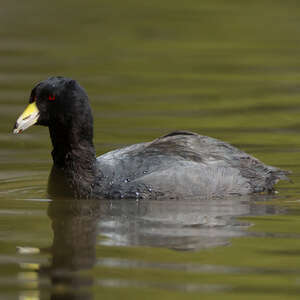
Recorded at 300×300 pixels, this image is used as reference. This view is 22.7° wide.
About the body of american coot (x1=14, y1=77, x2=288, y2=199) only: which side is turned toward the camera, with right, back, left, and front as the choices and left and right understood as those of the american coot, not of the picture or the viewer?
left
